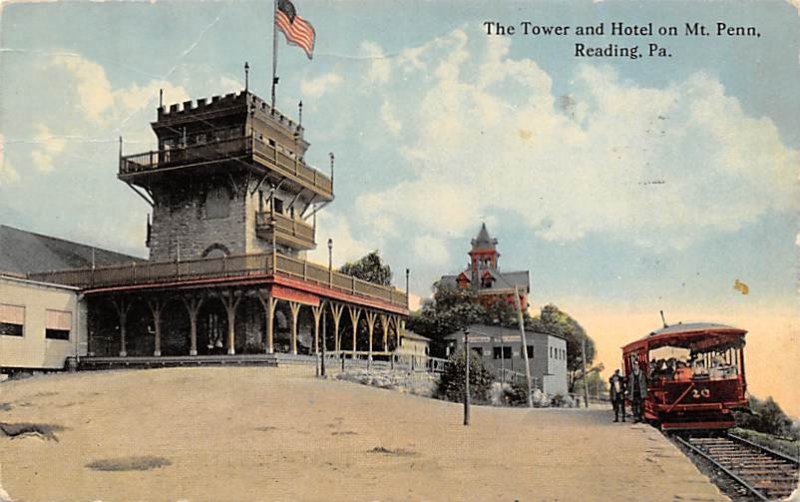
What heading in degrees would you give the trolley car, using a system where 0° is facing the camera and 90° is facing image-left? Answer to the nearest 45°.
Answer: approximately 0°

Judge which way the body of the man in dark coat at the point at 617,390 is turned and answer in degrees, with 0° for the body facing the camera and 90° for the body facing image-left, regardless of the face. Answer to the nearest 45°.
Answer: approximately 0°

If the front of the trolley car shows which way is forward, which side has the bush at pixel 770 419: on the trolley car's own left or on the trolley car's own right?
on the trolley car's own left
